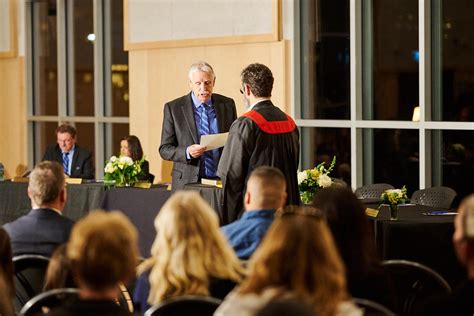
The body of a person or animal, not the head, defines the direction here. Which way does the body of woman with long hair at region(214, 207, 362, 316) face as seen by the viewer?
away from the camera

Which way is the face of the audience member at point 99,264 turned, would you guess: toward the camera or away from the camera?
away from the camera

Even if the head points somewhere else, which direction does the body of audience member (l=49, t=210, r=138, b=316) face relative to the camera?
away from the camera

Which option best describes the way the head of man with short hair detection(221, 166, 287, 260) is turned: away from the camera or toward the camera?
away from the camera

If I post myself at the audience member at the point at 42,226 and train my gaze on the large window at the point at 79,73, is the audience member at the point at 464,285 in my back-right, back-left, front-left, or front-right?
back-right

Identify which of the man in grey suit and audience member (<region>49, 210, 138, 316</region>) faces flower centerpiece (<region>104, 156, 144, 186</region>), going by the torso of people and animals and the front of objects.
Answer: the audience member

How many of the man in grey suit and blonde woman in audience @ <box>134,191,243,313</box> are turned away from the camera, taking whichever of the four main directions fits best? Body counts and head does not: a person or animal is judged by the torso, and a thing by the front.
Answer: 1

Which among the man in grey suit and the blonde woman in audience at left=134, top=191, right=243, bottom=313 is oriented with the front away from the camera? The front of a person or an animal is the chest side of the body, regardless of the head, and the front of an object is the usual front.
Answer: the blonde woman in audience

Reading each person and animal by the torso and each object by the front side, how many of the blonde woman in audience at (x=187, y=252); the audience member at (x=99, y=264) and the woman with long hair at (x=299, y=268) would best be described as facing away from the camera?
3

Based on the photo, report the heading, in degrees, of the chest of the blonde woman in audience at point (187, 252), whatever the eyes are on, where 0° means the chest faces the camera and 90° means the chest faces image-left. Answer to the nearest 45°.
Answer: approximately 180°

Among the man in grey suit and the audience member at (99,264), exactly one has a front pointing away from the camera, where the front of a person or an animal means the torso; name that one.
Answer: the audience member

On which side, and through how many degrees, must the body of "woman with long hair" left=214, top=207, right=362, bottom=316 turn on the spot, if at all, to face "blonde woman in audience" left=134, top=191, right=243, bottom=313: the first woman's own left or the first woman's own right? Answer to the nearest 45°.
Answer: approximately 45° to the first woman's own left

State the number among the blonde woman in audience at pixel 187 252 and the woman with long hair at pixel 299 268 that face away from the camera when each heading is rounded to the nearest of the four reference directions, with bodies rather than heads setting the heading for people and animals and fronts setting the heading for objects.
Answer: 2

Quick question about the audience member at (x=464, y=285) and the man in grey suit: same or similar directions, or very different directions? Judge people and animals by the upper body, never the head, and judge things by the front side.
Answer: very different directions
